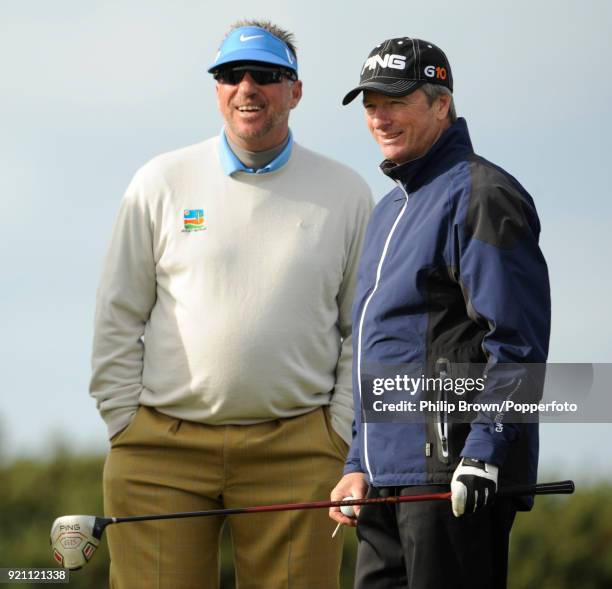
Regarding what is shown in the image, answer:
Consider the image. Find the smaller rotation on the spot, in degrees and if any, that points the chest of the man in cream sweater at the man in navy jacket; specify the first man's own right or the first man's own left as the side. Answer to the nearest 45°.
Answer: approximately 45° to the first man's own left

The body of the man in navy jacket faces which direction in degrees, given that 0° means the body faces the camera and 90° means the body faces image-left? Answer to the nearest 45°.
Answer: approximately 45°

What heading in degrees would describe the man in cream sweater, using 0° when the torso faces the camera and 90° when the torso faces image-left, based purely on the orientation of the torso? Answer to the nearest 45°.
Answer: approximately 0°

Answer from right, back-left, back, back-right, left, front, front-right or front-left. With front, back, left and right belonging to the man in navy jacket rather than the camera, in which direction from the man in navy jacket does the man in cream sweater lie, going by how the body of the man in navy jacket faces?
right
